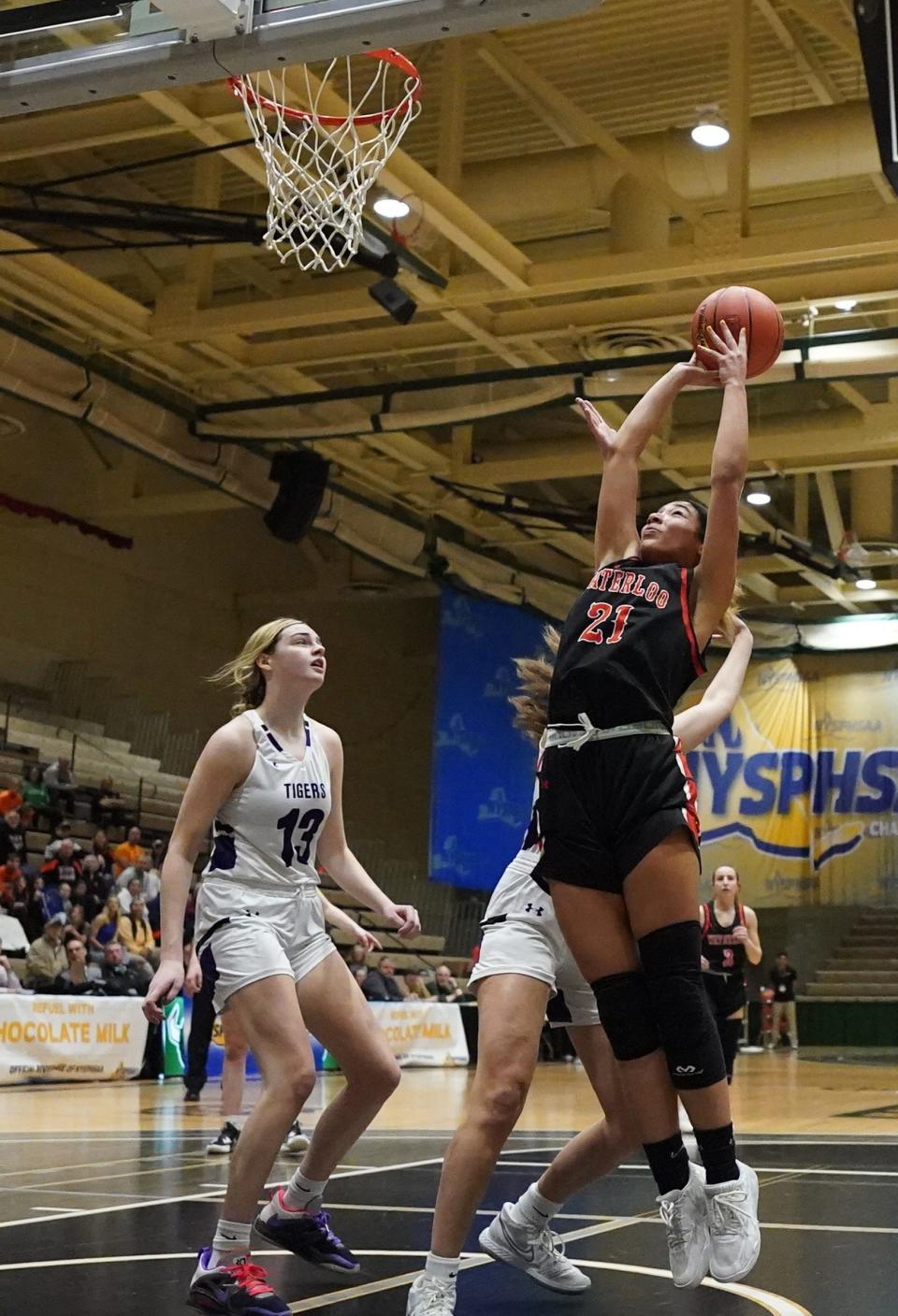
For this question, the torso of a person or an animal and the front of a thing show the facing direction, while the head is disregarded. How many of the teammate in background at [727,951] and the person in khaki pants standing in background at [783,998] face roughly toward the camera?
2

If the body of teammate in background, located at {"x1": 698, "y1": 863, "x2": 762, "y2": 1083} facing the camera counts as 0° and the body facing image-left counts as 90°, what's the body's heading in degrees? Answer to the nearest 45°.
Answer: approximately 0°

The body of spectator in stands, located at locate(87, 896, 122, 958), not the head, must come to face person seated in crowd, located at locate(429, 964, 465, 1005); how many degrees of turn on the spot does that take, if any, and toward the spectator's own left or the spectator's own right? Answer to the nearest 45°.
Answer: approximately 90° to the spectator's own left

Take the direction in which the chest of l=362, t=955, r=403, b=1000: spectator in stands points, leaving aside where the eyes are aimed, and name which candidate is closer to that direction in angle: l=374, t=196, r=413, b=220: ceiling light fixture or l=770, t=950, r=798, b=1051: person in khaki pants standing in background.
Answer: the ceiling light fixture

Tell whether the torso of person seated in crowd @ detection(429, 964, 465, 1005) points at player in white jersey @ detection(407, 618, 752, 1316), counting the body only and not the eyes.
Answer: yes

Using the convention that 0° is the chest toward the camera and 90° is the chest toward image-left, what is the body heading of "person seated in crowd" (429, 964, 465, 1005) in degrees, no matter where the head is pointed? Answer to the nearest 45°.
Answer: approximately 0°

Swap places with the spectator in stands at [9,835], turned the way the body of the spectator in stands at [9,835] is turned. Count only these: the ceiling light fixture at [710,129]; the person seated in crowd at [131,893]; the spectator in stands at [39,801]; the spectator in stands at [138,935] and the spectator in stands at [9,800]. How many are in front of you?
3

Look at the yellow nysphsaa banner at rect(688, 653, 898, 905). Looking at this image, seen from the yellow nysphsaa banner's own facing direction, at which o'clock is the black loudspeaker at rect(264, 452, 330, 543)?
The black loudspeaker is roughly at 1 o'clock from the yellow nysphsaa banner.

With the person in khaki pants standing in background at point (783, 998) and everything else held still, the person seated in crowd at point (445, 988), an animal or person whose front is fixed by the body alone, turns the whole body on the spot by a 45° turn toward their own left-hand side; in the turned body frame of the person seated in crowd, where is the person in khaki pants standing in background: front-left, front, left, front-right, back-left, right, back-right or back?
left

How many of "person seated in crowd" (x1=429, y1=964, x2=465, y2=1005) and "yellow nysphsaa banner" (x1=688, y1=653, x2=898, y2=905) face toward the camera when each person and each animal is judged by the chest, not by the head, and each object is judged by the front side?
2

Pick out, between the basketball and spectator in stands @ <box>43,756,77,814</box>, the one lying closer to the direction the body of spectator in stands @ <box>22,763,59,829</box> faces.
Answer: the basketball
